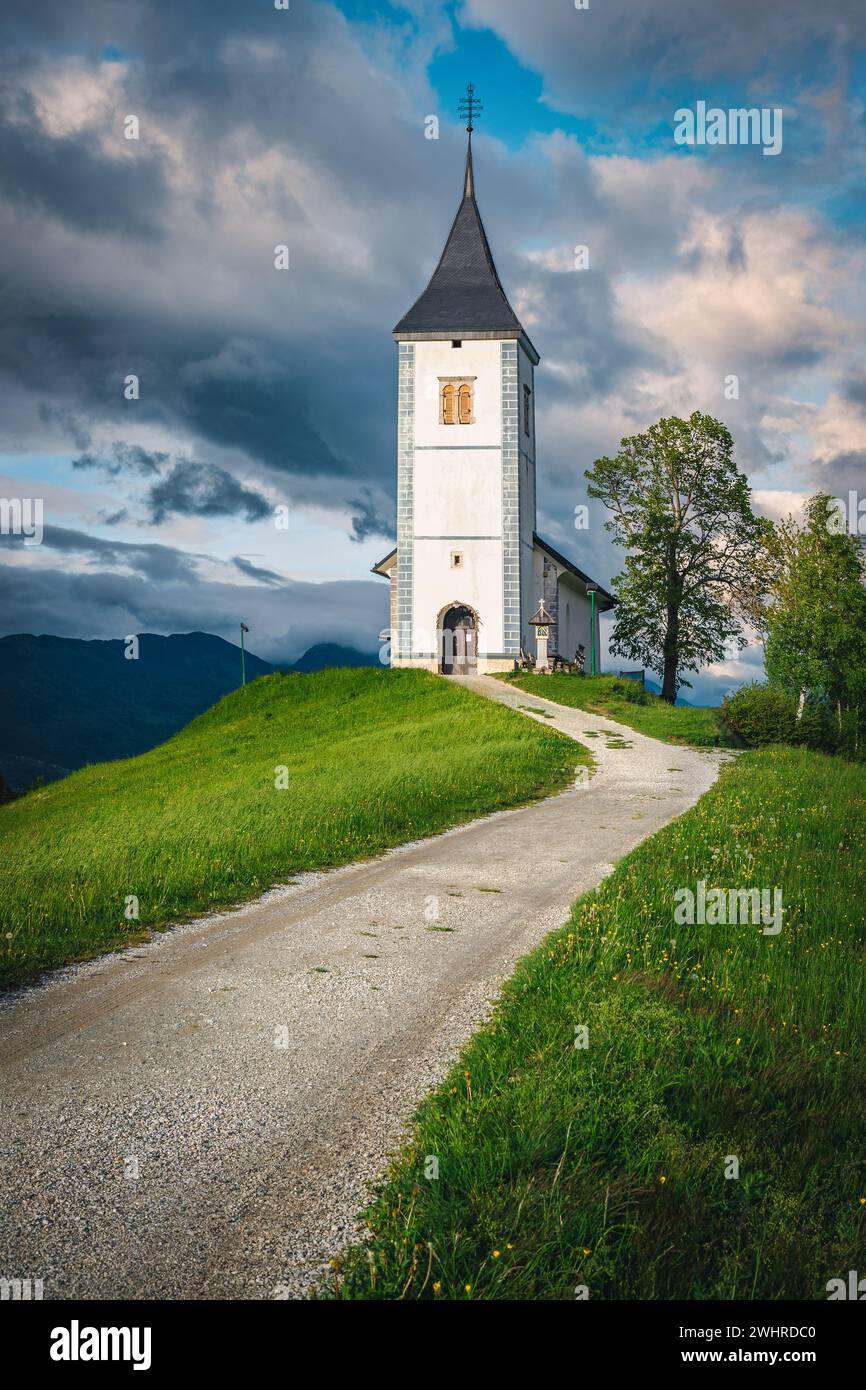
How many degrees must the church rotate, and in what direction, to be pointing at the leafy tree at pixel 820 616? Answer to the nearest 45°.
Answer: approximately 90° to its left

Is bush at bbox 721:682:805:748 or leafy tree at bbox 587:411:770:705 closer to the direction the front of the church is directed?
the bush

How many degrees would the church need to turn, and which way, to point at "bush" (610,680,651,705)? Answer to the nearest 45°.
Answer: approximately 45° to its left

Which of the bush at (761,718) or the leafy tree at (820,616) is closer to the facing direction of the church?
the bush

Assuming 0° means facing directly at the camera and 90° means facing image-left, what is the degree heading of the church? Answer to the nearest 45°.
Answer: approximately 0°
